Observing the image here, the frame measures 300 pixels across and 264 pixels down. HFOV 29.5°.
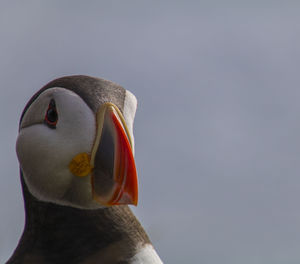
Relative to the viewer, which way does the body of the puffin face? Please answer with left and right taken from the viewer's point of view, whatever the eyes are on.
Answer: facing the viewer and to the right of the viewer
